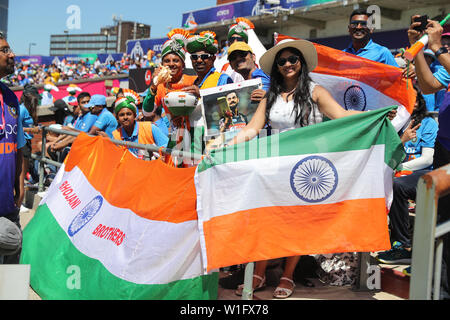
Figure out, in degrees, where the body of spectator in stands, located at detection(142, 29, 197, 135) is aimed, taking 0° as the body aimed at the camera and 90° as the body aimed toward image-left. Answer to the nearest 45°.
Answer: approximately 0°

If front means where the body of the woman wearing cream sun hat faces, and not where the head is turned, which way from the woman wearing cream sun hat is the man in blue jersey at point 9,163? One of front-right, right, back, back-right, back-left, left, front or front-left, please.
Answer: right

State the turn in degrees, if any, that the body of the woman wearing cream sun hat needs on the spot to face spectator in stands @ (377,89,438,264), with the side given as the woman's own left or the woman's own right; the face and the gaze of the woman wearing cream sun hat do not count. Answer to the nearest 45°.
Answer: approximately 135° to the woman's own left

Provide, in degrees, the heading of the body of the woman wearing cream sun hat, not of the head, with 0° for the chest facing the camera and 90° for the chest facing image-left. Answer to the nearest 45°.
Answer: approximately 0°

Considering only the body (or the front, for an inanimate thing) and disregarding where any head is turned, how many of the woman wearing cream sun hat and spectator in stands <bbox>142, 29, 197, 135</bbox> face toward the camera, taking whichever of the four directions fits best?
2

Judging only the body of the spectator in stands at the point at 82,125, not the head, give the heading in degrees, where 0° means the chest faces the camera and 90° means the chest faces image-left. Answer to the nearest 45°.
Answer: approximately 45°
